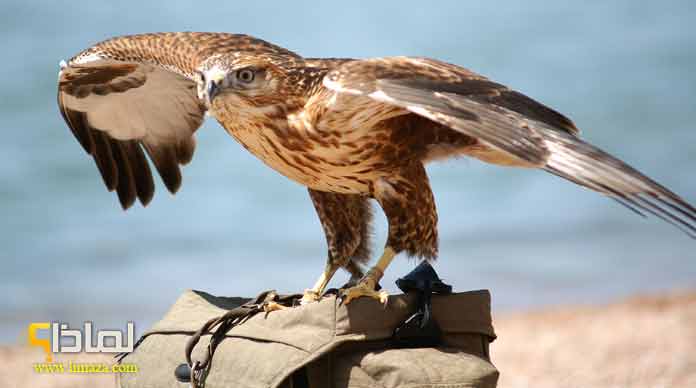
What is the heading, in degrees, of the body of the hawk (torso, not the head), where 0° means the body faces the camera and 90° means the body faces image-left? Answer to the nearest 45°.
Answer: approximately 45°
